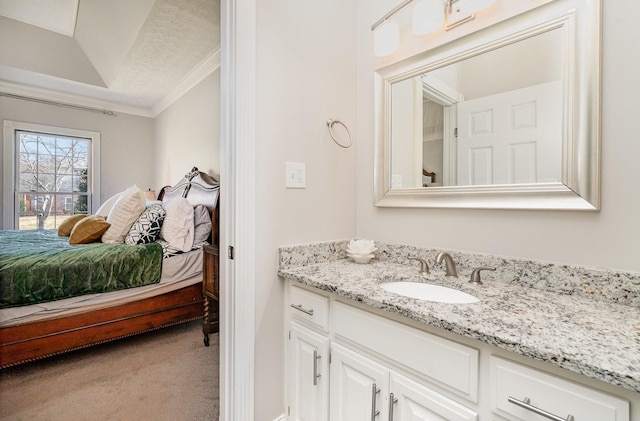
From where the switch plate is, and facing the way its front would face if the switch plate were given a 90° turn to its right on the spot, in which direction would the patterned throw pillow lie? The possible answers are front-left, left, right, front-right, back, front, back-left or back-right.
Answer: right

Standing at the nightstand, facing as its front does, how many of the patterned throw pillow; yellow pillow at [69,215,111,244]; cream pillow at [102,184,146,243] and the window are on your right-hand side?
4

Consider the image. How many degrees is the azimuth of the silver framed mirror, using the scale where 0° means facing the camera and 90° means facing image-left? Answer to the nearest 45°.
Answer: approximately 45°

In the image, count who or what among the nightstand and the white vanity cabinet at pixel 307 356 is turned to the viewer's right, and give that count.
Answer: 0

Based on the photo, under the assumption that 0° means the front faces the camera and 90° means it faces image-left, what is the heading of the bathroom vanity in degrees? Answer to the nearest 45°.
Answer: approximately 45°

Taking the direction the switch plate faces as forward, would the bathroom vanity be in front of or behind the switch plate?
in front

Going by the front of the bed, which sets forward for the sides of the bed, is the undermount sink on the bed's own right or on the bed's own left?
on the bed's own left

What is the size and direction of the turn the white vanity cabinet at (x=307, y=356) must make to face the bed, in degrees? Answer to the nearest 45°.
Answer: approximately 90° to its right
